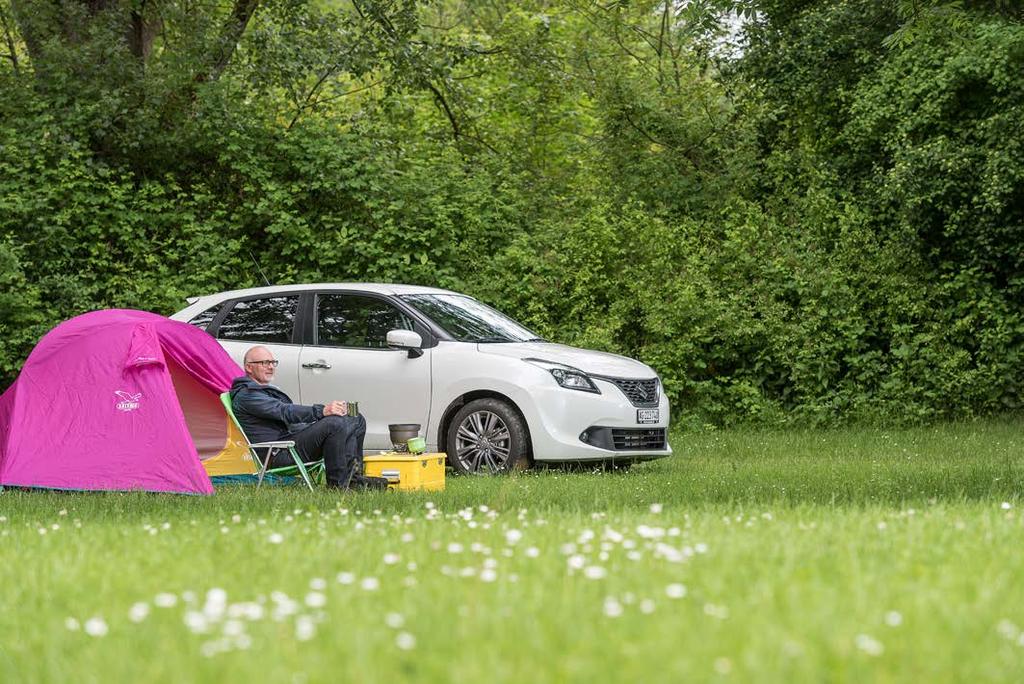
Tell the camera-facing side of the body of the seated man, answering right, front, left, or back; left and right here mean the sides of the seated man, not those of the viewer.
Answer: right

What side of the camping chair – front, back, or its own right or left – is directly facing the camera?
right

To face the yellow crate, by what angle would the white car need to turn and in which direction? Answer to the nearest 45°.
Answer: approximately 45° to its right

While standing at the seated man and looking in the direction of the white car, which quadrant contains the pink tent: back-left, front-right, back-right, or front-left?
back-left

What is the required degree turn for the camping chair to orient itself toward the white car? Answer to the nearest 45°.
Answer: approximately 45° to its left

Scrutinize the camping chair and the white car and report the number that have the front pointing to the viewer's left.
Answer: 0

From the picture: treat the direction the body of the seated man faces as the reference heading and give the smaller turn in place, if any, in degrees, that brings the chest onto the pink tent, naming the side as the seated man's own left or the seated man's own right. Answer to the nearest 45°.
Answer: approximately 180°

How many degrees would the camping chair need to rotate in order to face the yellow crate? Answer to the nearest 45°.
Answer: approximately 45° to its right

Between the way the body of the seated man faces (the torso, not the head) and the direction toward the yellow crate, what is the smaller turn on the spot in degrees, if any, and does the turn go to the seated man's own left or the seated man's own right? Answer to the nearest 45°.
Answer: approximately 45° to the seated man's own right

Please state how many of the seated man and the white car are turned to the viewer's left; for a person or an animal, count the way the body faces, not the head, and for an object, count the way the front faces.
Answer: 0

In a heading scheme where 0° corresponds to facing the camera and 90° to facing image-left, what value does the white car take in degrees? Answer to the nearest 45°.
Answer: approximately 315°
